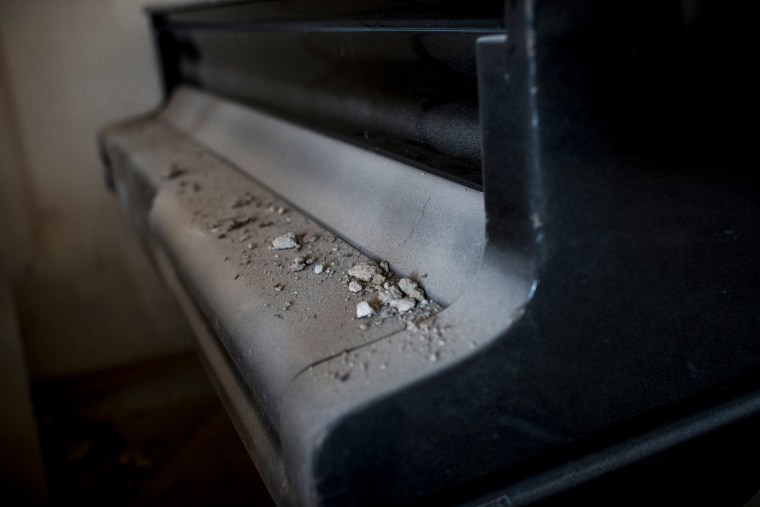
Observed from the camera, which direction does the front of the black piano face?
facing the viewer and to the left of the viewer
